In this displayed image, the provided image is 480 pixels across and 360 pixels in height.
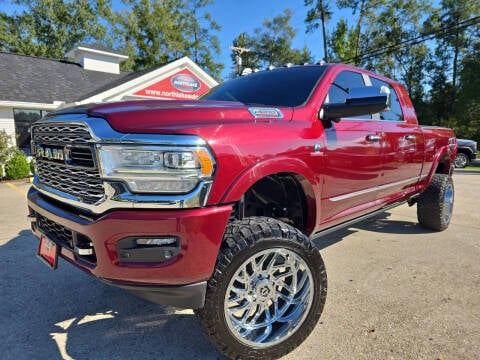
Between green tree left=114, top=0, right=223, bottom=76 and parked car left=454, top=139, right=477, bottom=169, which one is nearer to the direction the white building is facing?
the parked car

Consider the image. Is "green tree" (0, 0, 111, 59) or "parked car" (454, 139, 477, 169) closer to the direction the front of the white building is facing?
the parked car

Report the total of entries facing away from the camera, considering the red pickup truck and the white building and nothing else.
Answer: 0

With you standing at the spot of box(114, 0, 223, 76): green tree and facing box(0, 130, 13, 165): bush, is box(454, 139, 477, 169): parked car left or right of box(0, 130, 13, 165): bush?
left

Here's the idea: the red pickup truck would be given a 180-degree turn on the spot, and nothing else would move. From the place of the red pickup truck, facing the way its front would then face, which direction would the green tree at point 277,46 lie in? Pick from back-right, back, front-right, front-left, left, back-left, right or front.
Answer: front-left

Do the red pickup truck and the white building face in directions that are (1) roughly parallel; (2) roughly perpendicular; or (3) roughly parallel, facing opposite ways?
roughly perpendicular

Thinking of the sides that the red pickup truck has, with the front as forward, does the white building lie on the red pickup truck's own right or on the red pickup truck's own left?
on the red pickup truck's own right

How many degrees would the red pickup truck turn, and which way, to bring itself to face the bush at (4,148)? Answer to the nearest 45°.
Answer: approximately 90° to its right

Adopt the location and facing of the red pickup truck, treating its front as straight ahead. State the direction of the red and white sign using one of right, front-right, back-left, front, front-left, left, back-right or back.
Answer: back-right

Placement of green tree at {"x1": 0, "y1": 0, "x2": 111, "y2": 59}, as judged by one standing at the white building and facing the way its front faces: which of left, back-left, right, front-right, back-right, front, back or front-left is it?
back-left

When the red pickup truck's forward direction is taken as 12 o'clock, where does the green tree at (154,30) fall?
The green tree is roughly at 4 o'clock from the red pickup truck.

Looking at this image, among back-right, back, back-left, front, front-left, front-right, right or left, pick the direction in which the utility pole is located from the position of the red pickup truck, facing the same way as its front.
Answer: back-right

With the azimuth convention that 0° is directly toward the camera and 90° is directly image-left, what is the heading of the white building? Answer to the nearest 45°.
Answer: approximately 315°

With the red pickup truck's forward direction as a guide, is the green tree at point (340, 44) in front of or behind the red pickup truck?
behind
